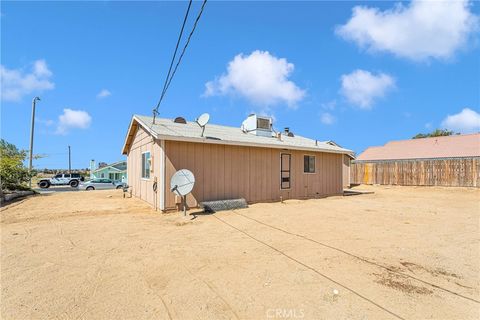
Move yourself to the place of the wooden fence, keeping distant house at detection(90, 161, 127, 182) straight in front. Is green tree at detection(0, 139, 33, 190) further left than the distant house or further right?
left

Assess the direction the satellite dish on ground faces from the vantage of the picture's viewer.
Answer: facing the viewer and to the left of the viewer

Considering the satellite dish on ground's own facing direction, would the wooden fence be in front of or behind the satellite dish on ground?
behind

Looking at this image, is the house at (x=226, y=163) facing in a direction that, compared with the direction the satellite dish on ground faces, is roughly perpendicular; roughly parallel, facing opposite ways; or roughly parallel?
roughly perpendicular

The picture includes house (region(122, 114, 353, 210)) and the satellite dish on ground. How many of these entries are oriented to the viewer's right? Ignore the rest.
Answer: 0

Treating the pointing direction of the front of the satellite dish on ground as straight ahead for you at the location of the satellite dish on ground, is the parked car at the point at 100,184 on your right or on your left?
on your right

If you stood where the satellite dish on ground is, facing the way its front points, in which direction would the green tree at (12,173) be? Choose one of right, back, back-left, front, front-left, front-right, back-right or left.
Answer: right
